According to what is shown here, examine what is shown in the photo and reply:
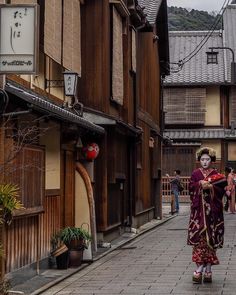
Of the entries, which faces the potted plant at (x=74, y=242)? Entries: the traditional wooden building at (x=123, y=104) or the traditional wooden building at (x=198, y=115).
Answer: the traditional wooden building at (x=198, y=115)

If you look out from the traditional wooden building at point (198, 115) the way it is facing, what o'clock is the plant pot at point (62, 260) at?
The plant pot is roughly at 12 o'clock from the traditional wooden building.

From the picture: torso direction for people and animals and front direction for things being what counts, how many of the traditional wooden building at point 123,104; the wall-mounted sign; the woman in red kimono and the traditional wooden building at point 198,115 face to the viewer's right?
1

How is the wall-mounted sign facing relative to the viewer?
toward the camera

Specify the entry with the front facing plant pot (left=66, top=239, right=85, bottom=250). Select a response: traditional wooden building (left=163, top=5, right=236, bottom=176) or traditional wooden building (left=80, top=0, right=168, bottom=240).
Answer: traditional wooden building (left=163, top=5, right=236, bottom=176)

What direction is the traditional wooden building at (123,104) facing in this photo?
to the viewer's right

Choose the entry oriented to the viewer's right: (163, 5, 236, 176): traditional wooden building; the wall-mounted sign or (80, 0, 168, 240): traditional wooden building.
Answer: (80, 0, 168, 240): traditional wooden building

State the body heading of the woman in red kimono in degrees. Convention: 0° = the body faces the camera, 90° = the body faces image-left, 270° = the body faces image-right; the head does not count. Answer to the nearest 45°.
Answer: approximately 0°

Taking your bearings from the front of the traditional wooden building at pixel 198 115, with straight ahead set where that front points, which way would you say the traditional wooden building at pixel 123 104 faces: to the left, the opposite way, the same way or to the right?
to the left
